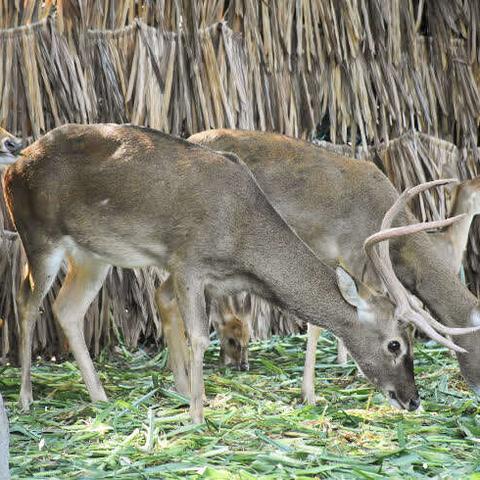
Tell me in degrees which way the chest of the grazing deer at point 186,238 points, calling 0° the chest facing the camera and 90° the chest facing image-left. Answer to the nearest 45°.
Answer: approximately 270°

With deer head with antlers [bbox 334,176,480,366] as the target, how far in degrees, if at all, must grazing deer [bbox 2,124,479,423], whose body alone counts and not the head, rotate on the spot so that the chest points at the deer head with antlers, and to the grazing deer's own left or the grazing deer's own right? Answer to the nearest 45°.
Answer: approximately 45° to the grazing deer's own left

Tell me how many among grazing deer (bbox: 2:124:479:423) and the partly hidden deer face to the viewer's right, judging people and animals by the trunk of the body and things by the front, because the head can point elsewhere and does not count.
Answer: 2

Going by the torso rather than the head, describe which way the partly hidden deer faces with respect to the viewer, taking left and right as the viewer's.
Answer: facing to the right of the viewer

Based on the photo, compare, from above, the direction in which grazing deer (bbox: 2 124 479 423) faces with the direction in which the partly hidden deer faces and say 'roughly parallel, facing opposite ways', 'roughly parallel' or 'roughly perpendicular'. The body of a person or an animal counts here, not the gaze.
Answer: roughly parallel
